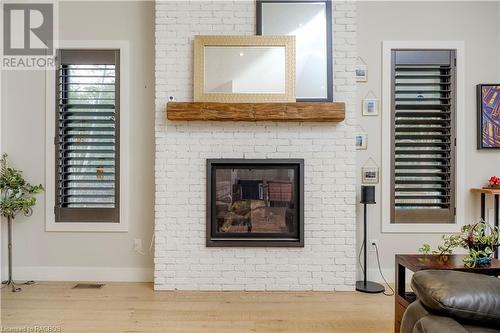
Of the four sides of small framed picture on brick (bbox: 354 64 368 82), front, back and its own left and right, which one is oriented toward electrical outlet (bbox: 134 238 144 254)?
right

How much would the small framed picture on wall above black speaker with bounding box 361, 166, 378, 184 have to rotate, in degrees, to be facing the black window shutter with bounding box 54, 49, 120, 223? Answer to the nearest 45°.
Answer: approximately 90° to its right

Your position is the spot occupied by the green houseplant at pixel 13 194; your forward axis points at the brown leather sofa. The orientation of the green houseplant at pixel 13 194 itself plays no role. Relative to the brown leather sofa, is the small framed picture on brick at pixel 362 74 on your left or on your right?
left

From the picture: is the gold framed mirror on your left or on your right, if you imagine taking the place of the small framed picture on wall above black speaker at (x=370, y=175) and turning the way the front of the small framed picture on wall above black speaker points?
on your right

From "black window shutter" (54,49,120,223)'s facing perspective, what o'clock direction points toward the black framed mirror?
The black framed mirror is roughly at 10 o'clock from the black window shutter.

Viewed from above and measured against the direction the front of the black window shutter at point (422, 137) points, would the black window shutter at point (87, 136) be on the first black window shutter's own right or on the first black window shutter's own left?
on the first black window shutter's own right

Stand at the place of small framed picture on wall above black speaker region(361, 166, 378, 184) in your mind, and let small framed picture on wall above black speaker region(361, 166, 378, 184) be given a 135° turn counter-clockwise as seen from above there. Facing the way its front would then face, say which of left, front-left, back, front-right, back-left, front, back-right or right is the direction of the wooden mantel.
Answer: back
